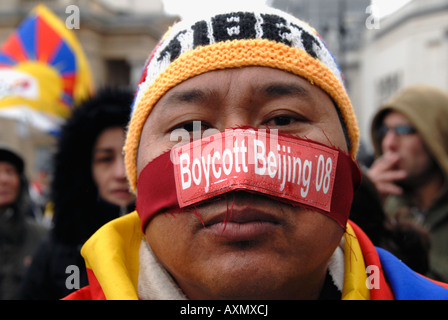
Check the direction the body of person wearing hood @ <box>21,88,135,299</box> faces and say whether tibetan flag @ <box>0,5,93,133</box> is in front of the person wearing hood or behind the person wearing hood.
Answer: behind

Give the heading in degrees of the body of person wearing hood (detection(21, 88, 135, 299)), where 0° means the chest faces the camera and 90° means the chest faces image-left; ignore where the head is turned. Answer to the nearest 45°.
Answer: approximately 315°

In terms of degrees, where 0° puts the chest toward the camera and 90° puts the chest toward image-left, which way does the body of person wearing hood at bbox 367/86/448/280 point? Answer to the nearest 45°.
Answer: approximately 45°

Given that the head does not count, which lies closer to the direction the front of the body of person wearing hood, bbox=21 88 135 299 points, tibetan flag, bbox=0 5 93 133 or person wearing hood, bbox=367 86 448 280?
the person wearing hood

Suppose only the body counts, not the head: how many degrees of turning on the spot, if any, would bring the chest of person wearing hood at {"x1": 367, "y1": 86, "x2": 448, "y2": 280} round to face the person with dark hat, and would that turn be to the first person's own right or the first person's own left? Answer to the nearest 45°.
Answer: approximately 45° to the first person's own right
